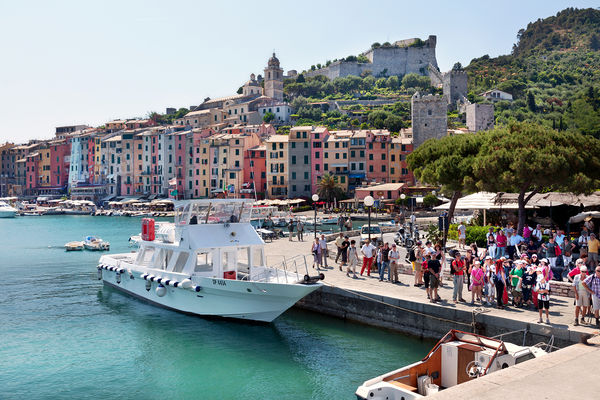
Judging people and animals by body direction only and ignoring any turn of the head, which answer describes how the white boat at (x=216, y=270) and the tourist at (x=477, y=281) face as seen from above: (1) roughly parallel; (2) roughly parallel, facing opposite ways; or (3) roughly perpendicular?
roughly perpendicular

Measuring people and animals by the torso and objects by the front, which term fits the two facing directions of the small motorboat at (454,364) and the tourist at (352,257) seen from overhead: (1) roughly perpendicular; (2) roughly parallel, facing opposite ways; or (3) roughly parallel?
roughly perpendicular

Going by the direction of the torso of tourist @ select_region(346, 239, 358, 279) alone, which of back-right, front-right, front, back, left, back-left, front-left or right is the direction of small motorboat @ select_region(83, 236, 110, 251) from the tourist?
back

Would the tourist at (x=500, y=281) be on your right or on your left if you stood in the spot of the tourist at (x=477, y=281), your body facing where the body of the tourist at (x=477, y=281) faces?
on your left

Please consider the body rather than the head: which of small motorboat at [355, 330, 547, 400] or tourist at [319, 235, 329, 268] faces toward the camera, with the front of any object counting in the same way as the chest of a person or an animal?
the tourist

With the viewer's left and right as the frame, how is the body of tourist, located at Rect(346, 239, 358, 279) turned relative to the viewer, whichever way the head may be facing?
facing the viewer and to the right of the viewer

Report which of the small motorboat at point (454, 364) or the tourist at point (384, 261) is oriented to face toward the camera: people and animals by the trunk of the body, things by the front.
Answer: the tourist

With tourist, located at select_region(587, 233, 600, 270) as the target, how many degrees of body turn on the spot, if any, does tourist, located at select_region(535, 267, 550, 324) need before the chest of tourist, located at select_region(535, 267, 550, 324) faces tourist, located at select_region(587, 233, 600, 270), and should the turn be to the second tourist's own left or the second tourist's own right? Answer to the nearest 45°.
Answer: approximately 180°

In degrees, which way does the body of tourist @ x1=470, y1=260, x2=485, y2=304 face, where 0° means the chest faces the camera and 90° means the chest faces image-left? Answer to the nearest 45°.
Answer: approximately 0°

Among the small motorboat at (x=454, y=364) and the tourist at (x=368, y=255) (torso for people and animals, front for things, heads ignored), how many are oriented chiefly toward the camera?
1

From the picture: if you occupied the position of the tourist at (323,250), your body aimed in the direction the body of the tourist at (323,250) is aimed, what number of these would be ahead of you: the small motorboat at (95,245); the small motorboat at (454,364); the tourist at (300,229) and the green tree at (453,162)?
1

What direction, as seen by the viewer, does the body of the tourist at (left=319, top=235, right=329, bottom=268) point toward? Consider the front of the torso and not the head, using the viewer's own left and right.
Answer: facing the viewer

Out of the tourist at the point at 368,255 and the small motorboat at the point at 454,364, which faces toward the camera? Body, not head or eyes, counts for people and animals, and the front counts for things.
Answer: the tourist

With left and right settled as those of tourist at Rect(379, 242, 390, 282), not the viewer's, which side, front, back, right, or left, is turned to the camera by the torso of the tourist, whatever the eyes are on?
front
